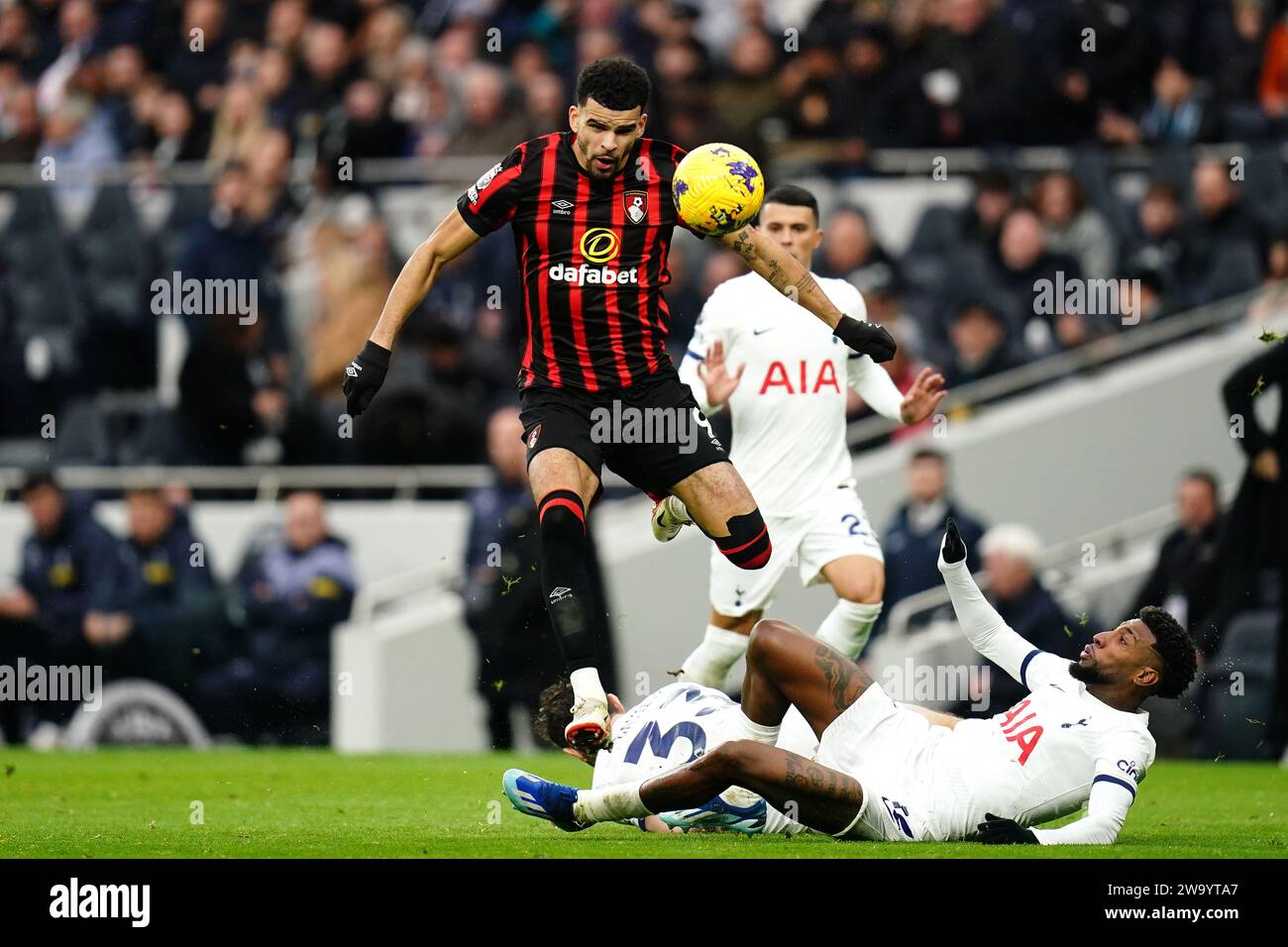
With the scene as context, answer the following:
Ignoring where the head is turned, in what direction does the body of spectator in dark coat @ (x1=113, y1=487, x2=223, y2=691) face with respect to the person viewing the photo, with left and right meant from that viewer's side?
facing the viewer and to the left of the viewer

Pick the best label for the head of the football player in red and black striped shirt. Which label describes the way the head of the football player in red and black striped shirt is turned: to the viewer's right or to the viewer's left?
to the viewer's right

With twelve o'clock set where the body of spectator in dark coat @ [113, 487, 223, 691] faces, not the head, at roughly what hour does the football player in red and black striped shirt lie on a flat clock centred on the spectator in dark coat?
The football player in red and black striped shirt is roughly at 10 o'clock from the spectator in dark coat.

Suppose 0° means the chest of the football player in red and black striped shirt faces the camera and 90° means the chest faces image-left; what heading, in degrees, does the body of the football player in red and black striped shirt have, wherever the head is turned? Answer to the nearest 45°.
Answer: approximately 0°

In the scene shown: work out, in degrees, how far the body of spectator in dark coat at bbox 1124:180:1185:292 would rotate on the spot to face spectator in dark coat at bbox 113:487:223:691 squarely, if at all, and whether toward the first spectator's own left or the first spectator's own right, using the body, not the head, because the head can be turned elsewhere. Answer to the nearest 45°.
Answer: approximately 90° to the first spectator's own right

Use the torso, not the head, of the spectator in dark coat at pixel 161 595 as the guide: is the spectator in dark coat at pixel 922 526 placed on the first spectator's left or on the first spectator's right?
on the first spectator's left
